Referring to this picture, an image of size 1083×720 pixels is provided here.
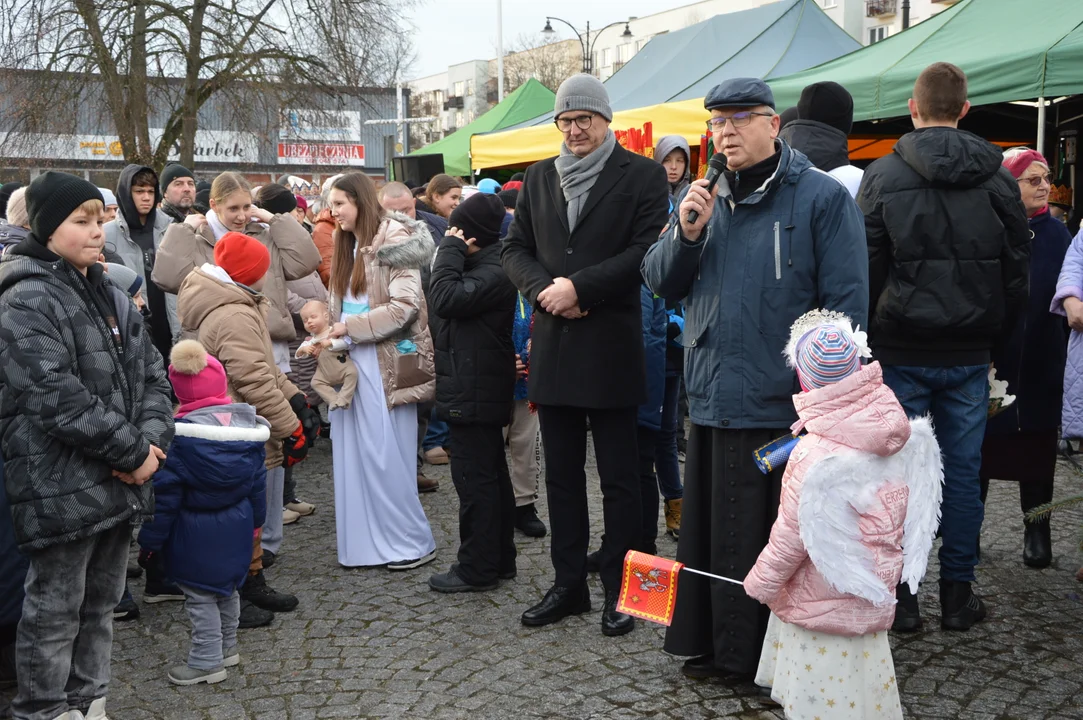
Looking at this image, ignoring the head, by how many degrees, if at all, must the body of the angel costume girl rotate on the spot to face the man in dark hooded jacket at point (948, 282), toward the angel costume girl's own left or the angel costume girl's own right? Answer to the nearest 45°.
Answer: approximately 45° to the angel costume girl's own right

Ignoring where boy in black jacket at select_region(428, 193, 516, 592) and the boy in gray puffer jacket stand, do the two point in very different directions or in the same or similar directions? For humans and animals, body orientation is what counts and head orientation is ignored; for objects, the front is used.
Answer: very different directions

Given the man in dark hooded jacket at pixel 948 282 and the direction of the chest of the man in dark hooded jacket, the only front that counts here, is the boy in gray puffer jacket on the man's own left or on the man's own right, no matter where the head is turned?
on the man's own left

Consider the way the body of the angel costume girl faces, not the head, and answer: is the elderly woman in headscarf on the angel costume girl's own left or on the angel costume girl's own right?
on the angel costume girl's own right

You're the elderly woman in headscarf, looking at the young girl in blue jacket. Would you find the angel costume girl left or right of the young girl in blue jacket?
left

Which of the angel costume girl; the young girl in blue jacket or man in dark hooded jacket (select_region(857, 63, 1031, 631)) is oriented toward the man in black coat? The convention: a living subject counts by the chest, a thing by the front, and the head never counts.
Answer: the angel costume girl

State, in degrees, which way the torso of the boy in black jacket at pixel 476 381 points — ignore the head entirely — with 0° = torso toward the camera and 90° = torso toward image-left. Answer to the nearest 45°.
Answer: approximately 90°

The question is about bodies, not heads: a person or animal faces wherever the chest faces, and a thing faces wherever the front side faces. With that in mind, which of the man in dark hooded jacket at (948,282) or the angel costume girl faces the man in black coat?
the angel costume girl

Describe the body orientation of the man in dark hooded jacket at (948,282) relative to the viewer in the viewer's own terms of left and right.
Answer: facing away from the viewer

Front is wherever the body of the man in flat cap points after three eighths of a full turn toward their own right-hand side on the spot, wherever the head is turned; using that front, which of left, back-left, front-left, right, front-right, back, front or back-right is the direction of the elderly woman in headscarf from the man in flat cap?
front-right

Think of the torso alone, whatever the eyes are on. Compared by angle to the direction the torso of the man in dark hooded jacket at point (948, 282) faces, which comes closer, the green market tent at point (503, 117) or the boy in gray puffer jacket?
the green market tent

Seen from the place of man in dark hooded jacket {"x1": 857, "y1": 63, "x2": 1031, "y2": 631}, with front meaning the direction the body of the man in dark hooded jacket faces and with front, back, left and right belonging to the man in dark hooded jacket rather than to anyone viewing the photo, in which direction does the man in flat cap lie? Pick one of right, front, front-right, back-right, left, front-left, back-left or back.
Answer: back-left

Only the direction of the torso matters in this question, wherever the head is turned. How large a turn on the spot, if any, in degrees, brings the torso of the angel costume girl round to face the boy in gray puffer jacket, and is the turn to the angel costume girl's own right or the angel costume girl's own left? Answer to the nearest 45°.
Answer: approximately 45° to the angel costume girl's own left

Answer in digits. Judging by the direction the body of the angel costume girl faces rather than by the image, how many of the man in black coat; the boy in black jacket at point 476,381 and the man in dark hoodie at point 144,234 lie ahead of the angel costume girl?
3

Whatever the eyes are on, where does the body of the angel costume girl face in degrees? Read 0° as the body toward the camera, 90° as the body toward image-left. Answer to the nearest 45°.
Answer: approximately 135°
